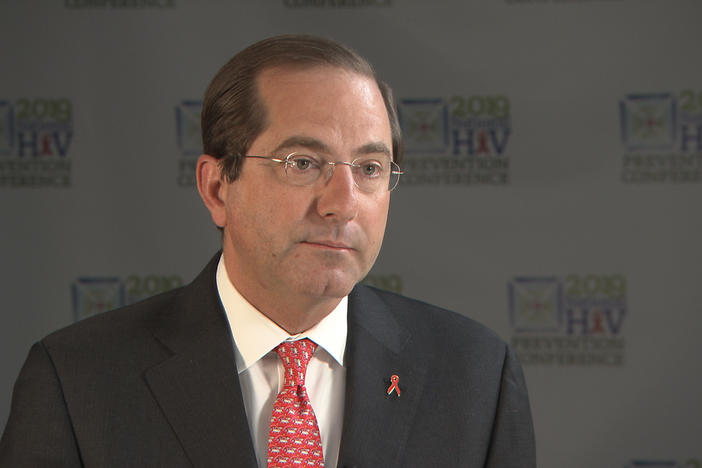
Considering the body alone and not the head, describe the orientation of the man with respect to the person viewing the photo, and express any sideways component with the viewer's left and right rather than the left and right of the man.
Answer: facing the viewer and to the right of the viewer

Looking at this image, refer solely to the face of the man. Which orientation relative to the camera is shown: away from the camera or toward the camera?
toward the camera
